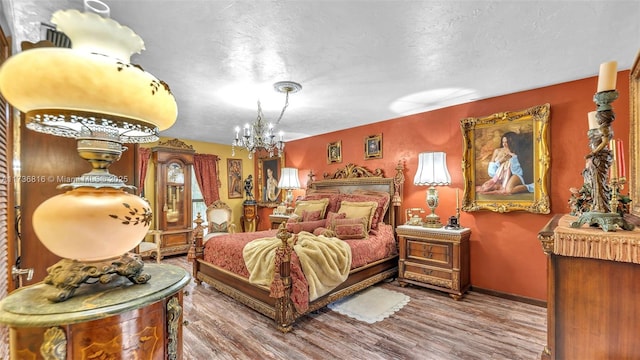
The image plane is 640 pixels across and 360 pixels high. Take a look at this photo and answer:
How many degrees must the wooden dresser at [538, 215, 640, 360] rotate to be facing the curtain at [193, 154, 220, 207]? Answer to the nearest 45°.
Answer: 0° — it already faces it

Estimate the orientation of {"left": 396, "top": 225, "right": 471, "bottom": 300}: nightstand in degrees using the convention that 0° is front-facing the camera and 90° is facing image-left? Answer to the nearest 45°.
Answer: approximately 45°

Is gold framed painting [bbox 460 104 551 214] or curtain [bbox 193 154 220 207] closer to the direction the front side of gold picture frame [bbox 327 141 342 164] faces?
the curtain

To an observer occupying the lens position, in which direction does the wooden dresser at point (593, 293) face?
facing to the left of the viewer

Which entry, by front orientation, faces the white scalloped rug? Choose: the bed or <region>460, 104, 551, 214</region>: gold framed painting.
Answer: the gold framed painting

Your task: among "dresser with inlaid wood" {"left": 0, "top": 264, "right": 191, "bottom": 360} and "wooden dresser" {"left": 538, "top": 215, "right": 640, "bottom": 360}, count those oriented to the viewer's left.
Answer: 1

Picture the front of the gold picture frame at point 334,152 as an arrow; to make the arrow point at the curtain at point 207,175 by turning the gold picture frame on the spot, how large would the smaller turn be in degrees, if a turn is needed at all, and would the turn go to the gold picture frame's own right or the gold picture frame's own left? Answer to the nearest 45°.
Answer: approximately 45° to the gold picture frame's own right

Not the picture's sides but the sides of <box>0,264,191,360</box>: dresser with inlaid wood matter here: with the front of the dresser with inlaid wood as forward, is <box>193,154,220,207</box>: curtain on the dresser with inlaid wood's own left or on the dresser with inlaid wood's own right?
on the dresser with inlaid wood's own left
